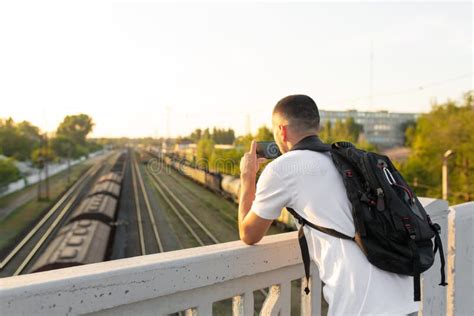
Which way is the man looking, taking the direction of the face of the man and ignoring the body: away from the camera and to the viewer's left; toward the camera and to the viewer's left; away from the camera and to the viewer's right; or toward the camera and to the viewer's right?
away from the camera and to the viewer's left

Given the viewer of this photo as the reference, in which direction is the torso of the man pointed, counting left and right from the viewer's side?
facing away from the viewer and to the left of the viewer

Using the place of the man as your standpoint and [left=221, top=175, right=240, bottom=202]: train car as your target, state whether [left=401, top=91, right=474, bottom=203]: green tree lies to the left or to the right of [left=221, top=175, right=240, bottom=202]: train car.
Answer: right

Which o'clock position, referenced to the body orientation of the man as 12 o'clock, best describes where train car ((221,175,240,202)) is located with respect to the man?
The train car is roughly at 1 o'clock from the man.

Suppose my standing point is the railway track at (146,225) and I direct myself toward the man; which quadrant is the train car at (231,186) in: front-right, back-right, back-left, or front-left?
back-left

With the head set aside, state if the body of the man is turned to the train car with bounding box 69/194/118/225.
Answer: yes

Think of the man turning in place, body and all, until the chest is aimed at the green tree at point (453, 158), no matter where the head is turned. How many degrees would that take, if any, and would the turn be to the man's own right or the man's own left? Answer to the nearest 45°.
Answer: approximately 45° to the man's own right

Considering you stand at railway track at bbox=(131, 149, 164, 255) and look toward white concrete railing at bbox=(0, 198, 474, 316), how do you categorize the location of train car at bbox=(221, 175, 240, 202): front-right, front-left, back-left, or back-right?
back-left

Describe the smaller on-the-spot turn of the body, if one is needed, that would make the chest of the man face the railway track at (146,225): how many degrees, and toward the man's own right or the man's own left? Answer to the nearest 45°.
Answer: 0° — they already face it
